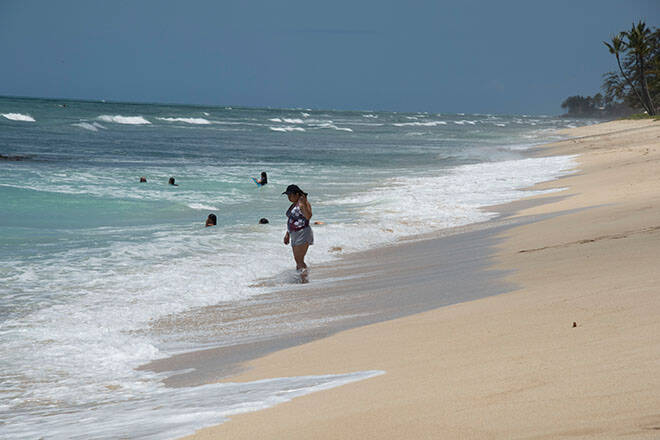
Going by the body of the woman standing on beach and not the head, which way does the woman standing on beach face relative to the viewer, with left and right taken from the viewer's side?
facing the viewer and to the left of the viewer
